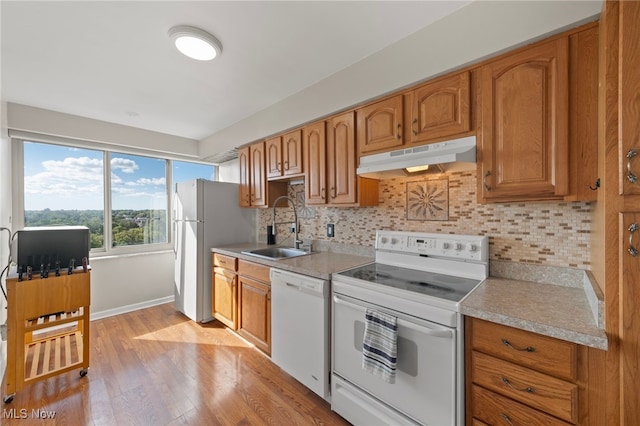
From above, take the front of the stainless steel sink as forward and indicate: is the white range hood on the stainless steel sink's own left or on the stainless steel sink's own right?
on the stainless steel sink's own left

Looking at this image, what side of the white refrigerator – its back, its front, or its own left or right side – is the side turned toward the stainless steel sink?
left

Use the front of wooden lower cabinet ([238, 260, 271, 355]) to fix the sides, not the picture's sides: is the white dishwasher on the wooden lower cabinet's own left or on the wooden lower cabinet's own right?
on the wooden lower cabinet's own left

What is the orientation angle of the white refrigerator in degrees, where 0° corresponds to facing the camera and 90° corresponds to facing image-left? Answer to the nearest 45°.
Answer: approximately 45°

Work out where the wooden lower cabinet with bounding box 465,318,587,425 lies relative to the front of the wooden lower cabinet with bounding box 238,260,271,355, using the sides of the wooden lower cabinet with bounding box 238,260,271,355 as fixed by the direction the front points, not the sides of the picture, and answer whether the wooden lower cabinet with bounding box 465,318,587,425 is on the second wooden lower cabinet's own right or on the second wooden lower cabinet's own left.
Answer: on the second wooden lower cabinet's own left

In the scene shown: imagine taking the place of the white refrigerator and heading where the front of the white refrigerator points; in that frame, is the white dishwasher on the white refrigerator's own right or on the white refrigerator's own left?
on the white refrigerator's own left

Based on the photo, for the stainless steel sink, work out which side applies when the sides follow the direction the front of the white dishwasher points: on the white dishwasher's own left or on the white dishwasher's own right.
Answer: on the white dishwasher's own right

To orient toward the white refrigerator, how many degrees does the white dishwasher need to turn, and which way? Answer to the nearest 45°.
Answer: approximately 90° to its right

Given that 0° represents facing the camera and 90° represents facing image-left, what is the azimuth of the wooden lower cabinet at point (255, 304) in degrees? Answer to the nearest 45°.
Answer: approximately 45°

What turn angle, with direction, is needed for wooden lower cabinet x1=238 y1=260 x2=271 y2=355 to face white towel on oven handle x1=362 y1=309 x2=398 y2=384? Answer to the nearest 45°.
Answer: approximately 90° to its left
